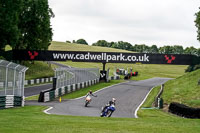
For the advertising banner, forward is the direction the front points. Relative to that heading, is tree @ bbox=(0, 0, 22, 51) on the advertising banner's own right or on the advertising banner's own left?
on the advertising banner's own right

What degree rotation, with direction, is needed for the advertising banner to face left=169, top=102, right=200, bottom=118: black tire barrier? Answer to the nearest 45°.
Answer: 0° — it already faces it

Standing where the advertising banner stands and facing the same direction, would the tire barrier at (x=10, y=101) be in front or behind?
in front

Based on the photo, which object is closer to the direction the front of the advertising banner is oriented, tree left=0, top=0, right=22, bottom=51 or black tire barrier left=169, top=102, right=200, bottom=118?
the black tire barrier

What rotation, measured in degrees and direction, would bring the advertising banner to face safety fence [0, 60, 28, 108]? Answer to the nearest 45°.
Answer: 0° — it already faces it

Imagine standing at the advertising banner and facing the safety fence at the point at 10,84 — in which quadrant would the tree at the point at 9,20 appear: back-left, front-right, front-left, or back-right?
front-right

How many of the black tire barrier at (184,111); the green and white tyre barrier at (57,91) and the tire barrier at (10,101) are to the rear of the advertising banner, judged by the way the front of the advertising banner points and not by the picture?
0

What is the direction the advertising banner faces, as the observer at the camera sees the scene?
facing the viewer

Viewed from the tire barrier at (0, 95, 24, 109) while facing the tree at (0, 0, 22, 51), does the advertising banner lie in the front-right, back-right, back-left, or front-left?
front-right

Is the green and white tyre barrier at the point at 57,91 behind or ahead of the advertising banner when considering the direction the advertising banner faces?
ahead
